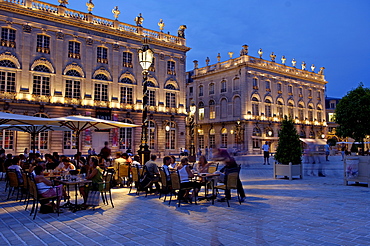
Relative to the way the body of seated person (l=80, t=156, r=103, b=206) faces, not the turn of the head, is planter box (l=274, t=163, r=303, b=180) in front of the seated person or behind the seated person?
behind

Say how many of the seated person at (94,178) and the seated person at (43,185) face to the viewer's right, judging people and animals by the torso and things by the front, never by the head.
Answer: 1

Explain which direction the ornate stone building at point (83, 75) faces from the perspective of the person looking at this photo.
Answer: facing the viewer and to the right of the viewer

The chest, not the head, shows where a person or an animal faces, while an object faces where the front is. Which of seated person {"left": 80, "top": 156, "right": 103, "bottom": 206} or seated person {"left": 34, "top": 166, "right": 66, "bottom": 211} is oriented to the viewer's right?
seated person {"left": 34, "top": 166, "right": 66, "bottom": 211}

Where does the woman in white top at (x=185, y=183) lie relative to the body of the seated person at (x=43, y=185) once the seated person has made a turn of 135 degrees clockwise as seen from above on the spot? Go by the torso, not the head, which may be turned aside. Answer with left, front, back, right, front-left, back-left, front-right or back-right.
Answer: back-left

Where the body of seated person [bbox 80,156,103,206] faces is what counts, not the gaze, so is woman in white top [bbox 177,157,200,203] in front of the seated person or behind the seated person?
behind

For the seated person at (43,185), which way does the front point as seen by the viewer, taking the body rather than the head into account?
to the viewer's right

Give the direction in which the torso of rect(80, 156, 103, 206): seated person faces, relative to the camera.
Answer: to the viewer's left

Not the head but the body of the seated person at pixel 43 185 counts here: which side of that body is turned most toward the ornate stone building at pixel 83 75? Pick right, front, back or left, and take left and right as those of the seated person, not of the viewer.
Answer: left

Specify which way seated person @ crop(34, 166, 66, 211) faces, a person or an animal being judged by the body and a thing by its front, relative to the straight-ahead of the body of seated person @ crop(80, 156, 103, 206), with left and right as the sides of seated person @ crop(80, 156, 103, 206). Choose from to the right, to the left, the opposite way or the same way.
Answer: the opposite way

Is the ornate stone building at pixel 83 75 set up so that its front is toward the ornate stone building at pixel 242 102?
no
